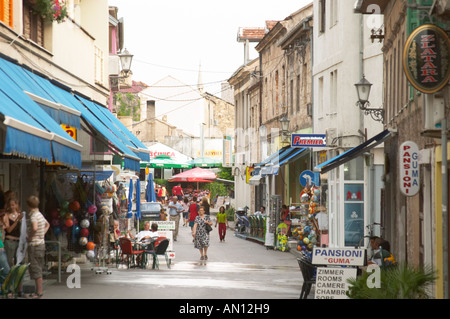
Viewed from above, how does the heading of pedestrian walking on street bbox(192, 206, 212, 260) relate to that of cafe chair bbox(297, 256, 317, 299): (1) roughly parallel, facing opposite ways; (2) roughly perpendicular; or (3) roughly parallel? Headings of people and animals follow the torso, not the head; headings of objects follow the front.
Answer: roughly perpendicular

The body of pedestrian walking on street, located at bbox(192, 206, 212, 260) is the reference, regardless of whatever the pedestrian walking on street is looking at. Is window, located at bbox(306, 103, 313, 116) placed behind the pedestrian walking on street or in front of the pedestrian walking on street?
behind

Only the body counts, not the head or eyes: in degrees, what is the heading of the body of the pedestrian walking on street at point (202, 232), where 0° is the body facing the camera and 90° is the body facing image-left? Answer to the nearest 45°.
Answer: approximately 0°

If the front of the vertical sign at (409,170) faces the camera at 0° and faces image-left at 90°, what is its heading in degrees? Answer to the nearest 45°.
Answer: approximately 0°

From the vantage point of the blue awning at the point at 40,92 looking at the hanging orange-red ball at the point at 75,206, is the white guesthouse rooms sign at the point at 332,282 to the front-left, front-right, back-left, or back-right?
back-right
